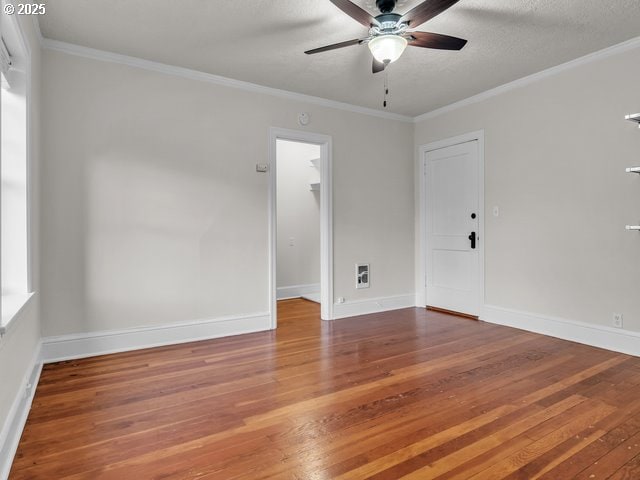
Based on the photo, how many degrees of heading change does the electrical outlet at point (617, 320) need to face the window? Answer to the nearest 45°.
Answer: approximately 45° to its right

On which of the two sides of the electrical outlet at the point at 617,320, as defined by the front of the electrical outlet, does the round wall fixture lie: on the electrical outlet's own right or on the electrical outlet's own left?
on the electrical outlet's own right

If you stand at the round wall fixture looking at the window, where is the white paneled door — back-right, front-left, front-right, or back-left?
back-left

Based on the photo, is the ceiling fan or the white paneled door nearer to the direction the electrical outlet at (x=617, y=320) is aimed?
the ceiling fan

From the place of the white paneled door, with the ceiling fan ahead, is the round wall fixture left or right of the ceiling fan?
right

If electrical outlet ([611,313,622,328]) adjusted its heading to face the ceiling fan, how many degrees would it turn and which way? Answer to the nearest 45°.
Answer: approximately 45° to its right

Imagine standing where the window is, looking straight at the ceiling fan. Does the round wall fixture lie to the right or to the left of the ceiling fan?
left

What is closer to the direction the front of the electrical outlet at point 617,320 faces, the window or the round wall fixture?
the window

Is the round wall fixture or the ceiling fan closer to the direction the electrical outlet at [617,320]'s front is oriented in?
the ceiling fan

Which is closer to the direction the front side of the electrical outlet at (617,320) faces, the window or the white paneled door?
the window

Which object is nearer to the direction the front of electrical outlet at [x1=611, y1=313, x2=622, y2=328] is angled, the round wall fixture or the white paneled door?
the round wall fixture
